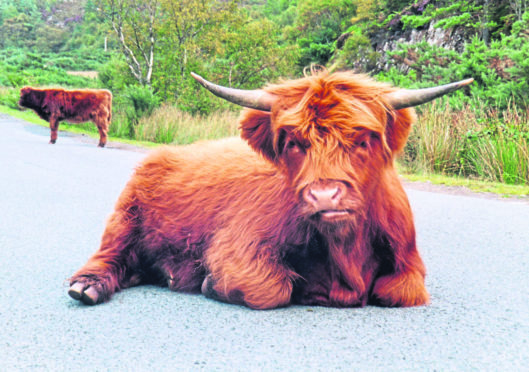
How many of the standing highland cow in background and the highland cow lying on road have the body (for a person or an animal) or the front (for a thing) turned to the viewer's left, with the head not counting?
1

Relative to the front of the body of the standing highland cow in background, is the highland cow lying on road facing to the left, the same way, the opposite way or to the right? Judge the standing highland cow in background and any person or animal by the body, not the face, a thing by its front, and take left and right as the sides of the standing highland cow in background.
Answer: to the left

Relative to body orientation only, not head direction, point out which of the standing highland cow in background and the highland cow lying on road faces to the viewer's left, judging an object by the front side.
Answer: the standing highland cow in background

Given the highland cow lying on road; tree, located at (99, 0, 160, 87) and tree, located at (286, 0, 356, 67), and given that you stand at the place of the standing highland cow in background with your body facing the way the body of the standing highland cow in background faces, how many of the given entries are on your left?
1

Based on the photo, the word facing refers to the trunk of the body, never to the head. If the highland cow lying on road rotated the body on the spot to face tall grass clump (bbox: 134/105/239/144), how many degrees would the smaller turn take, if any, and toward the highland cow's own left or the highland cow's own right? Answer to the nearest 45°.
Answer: approximately 135° to the highland cow's own left

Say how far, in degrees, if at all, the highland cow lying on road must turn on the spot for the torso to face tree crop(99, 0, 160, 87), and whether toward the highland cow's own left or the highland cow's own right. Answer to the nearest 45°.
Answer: approximately 135° to the highland cow's own left

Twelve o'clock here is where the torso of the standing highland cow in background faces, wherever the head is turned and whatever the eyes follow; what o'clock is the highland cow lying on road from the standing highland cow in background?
The highland cow lying on road is roughly at 9 o'clock from the standing highland cow in background.

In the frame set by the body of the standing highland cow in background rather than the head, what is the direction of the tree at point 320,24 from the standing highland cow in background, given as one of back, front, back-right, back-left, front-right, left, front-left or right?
back-right

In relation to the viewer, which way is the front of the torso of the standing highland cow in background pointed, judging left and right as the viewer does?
facing to the left of the viewer

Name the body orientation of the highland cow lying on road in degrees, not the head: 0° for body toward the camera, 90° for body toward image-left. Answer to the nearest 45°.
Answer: approximately 315°

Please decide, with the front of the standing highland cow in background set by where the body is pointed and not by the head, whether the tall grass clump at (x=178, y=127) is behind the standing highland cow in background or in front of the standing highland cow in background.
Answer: behind

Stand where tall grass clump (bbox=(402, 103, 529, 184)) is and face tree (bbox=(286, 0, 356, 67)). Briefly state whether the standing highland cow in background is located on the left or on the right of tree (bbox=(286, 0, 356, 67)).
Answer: left

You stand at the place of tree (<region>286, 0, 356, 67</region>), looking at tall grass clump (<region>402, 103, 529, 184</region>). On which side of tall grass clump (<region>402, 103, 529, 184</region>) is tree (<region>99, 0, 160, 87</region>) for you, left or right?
right
